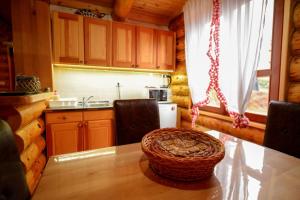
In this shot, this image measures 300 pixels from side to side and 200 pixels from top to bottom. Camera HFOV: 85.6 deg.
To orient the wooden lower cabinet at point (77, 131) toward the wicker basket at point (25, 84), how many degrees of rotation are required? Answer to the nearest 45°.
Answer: approximately 90° to its right

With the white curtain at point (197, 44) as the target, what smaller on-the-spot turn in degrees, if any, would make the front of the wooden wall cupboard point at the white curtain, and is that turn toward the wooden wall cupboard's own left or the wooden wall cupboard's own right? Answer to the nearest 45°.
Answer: approximately 45° to the wooden wall cupboard's own left

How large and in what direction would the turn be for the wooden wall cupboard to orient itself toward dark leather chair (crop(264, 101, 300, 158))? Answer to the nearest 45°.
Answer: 0° — it already faces it

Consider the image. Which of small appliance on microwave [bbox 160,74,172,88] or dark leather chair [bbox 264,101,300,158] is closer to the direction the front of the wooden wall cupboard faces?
the dark leather chair

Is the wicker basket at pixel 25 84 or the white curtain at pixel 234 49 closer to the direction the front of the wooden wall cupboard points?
the white curtain

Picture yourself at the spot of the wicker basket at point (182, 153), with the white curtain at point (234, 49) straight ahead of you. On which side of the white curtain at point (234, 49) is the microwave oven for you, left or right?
left

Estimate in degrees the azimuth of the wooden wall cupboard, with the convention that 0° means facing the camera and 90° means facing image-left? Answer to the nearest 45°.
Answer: approximately 315°
